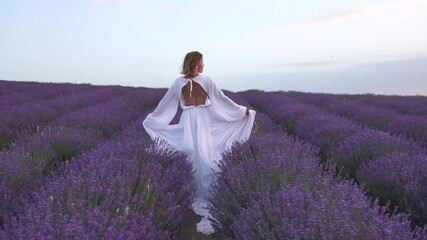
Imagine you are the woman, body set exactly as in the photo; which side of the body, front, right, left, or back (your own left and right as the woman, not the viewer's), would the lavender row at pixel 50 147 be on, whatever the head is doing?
left

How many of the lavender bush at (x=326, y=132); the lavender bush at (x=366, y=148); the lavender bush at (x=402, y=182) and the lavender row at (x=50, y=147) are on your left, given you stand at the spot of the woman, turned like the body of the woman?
1

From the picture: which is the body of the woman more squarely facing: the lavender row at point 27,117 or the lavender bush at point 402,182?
the lavender row

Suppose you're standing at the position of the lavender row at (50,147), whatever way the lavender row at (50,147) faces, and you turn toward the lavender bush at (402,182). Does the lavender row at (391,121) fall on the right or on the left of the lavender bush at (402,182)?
left

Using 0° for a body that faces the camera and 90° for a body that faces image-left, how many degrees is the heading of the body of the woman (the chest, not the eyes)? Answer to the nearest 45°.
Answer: approximately 180°

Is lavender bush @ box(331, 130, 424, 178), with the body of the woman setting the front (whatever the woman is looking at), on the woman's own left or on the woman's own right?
on the woman's own right

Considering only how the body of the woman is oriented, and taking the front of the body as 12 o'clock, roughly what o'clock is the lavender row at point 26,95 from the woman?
The lavender row is roughly at 11 o'clock from the woman.

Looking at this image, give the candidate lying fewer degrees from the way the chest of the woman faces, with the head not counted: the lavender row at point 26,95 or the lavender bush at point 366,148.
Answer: the lavender row

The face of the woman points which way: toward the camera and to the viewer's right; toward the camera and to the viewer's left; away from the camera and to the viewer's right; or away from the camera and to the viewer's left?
away from the camera and to the viewer's right

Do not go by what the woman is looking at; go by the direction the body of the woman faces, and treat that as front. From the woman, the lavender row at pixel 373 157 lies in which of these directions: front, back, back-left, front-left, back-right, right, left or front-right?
right

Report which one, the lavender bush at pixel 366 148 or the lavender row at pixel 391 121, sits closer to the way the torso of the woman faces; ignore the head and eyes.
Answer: the lavender row
